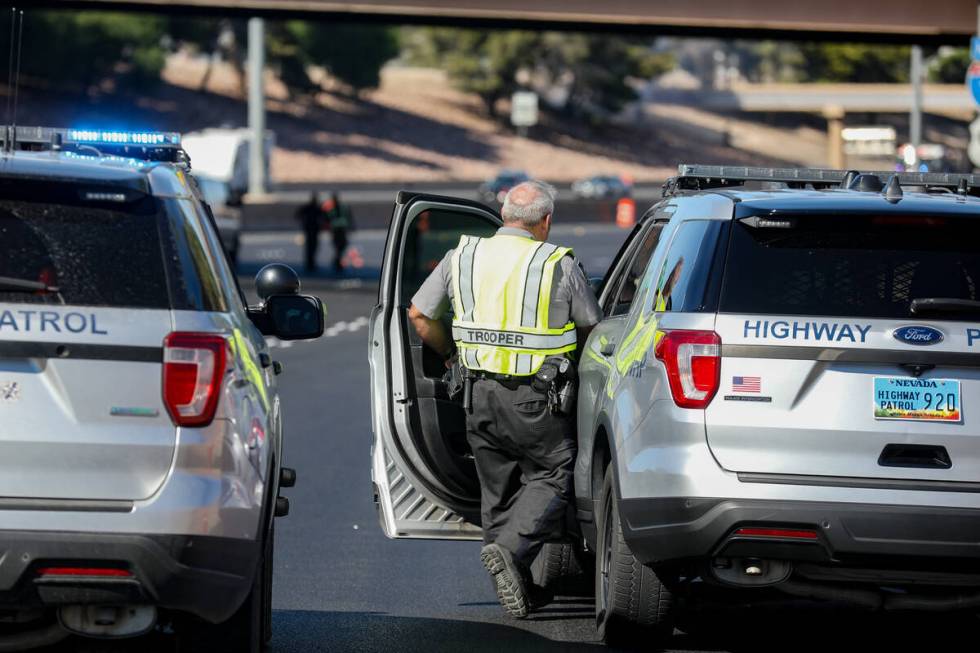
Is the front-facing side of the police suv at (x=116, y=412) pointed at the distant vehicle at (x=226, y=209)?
yes

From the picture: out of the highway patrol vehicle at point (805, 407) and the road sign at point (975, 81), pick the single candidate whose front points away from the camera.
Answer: the highway patrol vehicle

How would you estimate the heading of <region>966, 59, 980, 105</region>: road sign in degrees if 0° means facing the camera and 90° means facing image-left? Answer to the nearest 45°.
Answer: approximately 0°

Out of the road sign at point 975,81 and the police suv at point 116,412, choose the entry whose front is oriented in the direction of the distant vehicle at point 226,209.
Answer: the police suv

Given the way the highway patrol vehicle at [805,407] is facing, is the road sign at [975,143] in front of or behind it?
in front

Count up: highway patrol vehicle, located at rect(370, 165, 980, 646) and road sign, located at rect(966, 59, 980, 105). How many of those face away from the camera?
1

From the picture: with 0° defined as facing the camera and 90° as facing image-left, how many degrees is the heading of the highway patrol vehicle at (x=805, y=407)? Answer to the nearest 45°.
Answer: approximately 180°

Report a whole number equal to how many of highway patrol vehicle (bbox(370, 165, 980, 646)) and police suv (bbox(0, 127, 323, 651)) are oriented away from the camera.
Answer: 2

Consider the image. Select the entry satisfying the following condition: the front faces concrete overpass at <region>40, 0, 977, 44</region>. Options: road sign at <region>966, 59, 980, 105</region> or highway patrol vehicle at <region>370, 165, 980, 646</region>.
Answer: the highway patrol vehicle

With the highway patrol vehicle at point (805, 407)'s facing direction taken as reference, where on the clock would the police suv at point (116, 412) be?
The police suv is roughly at 8 o'clock from the highway patrol vehicle.

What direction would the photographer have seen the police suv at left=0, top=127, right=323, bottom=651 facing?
facing away from the viewer

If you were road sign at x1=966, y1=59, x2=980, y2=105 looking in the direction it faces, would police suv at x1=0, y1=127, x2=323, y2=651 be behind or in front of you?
in front
